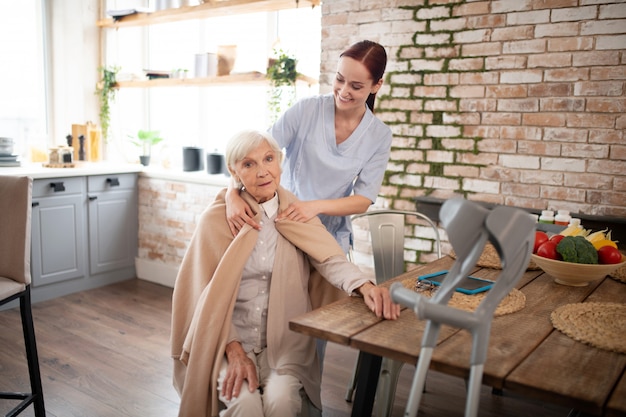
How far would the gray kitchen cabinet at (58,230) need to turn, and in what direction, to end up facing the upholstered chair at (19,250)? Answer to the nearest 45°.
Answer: approximately 45° to its right

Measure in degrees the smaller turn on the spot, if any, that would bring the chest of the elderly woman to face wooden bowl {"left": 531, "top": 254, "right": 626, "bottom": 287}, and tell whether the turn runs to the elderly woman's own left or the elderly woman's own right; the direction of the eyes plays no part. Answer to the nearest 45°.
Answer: approximately 90° to the elderly woman's own left

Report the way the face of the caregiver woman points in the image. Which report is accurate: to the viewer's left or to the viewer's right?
to the viewer's left

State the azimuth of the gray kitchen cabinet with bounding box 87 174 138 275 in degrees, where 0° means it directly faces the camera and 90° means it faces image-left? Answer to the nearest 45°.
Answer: approximately 315°

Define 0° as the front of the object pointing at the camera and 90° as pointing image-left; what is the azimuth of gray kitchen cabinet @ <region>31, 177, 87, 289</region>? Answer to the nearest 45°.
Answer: approximately 315°
